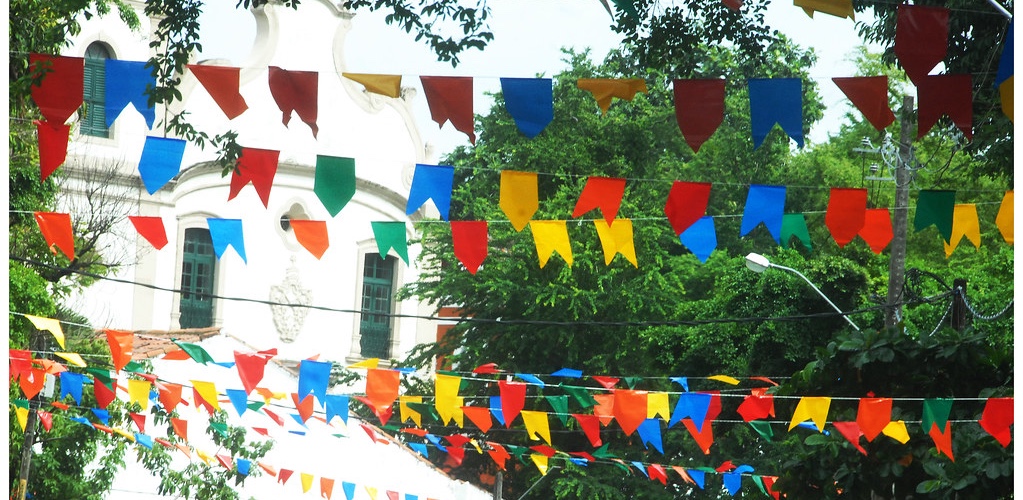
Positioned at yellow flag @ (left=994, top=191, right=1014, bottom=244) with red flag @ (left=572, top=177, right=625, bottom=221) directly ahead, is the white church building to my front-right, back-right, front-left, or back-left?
front-right

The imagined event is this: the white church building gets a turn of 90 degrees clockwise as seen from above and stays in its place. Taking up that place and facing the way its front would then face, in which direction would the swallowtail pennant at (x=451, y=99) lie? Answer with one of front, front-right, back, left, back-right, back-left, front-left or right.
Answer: left

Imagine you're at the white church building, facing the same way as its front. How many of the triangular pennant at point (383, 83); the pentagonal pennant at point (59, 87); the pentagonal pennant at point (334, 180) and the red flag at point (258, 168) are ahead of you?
4

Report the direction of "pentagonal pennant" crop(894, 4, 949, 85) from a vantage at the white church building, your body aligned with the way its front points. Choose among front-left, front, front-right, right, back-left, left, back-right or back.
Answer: front

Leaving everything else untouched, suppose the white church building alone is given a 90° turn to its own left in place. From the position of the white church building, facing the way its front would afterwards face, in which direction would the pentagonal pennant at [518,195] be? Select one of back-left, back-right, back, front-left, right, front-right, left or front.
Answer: right

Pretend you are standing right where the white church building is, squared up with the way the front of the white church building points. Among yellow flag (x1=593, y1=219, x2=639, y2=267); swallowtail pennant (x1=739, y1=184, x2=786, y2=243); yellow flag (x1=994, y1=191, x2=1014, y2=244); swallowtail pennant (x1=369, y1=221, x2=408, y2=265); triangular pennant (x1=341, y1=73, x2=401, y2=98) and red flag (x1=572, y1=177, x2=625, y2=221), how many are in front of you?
6

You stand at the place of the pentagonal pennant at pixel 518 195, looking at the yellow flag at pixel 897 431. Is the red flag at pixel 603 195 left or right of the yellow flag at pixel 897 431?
right

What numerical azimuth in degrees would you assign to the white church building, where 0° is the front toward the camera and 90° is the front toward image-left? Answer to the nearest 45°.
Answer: approximately 0°

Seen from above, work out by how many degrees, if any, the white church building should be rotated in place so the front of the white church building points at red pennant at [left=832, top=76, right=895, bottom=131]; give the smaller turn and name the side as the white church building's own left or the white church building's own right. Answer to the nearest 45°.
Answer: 0° — it already faces it

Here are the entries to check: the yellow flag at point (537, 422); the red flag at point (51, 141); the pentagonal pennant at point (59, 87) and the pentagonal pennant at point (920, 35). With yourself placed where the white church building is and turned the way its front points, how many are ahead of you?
4

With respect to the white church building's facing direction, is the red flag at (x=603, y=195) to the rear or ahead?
ahead

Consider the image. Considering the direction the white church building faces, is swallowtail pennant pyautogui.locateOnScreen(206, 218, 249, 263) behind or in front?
in front

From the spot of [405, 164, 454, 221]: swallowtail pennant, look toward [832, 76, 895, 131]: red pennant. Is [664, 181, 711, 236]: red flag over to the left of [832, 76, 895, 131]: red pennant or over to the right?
left

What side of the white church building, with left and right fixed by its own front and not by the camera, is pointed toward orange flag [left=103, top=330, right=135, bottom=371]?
front

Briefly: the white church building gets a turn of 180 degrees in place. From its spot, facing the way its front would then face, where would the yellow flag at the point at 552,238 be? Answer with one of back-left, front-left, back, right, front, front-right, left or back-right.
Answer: back

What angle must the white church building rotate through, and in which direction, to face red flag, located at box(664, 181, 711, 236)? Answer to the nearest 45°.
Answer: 0° — it already faces it

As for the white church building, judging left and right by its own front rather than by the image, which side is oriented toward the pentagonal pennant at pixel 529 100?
front

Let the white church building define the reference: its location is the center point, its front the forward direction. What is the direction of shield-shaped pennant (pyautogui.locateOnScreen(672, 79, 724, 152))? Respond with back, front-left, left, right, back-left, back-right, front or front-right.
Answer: front

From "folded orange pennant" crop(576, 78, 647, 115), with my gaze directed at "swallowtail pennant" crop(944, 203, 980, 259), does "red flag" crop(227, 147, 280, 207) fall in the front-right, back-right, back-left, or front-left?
back-left

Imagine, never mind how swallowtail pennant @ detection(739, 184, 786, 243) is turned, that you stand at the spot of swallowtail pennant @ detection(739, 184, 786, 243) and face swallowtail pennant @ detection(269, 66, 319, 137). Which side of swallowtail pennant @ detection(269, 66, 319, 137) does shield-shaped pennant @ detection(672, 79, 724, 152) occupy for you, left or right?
left

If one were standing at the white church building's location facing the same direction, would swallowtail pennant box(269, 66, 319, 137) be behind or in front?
in front
